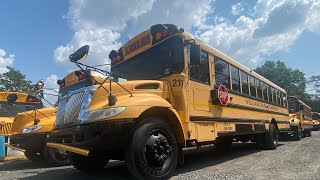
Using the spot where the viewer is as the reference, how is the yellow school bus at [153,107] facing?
facing the viewer and to the left of the viewer

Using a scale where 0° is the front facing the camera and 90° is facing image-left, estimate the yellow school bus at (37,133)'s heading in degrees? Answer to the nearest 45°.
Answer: approximately 45°

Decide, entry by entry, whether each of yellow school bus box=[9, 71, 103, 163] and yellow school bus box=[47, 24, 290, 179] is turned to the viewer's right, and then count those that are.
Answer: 0

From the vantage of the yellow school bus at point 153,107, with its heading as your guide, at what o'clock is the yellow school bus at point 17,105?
the yellow school bus at point 17,105 is roughly at 3 o'clock from the yellow school bus at point 153,107.

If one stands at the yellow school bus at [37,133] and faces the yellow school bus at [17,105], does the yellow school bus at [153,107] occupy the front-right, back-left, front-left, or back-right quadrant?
back-right

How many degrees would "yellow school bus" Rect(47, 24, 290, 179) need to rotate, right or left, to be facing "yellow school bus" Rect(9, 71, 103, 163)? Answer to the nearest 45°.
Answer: approximately 90° to its right

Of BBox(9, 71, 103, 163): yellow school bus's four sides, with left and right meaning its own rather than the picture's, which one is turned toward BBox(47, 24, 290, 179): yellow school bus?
left

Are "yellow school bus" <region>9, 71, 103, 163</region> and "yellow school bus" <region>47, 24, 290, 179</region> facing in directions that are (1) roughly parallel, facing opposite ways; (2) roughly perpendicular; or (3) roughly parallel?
roughly parallel

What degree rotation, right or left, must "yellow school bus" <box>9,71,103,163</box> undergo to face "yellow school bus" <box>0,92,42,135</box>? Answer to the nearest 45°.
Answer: approximately 135° to its right
